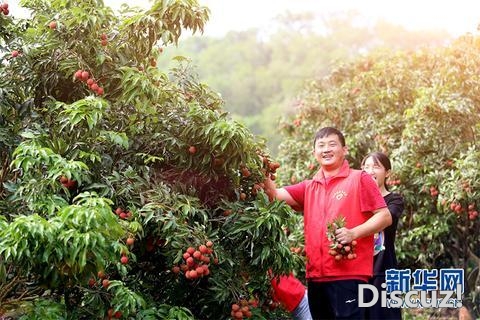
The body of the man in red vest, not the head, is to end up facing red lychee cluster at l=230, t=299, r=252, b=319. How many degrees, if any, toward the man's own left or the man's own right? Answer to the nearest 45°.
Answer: approximately 45° to the man's own right

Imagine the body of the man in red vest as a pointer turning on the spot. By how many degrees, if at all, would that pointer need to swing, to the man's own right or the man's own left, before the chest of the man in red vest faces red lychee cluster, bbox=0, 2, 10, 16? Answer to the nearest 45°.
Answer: approximately 45° to the man's own right

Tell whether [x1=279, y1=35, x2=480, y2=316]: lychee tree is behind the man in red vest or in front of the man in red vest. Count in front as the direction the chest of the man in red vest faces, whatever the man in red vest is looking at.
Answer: behind

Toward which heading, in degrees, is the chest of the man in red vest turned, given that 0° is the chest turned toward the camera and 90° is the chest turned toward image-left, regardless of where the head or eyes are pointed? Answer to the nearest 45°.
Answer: approximately 45°

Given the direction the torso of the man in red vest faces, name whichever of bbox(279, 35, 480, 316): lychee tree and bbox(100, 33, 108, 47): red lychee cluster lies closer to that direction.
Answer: the red lychee cluster
